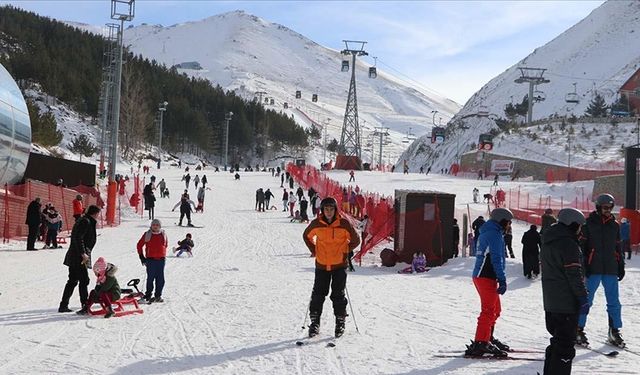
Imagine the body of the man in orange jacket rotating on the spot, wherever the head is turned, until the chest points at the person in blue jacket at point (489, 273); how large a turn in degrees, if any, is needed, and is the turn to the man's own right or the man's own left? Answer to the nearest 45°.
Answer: approximately 90° to the man's own left

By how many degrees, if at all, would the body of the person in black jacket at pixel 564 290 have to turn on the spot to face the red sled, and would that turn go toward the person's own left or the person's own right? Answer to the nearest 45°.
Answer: approximately 135° to the person's own left

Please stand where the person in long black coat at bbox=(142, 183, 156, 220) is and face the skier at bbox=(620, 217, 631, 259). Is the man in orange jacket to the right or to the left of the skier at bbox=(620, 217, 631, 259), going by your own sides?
right

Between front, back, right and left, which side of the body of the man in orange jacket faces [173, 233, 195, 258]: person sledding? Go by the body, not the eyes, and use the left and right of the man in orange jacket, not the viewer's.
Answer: back

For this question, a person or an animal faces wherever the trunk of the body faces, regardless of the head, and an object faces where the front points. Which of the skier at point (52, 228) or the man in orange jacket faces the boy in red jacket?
the skier

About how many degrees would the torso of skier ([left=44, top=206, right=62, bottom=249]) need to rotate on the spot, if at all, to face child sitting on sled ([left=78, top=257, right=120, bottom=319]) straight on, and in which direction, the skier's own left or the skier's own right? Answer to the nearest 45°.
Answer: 0° — they already face them

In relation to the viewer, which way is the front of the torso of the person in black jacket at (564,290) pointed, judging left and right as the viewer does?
facing away from the viewer and to the right of the viewer

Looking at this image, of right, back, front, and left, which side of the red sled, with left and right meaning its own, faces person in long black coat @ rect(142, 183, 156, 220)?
left

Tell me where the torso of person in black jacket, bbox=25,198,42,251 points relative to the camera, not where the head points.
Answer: to the viewer's right

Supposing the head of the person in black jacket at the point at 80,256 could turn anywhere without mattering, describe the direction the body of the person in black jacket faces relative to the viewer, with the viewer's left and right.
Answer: facing to the right of the viewer

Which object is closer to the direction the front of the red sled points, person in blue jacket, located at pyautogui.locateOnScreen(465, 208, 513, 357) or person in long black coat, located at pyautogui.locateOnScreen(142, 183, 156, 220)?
the person in blue jacket

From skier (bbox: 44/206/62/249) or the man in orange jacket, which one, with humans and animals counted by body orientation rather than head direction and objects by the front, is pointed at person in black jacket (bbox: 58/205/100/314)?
the skier
